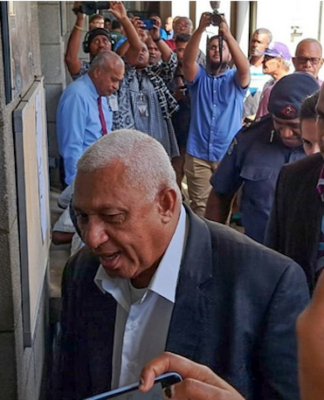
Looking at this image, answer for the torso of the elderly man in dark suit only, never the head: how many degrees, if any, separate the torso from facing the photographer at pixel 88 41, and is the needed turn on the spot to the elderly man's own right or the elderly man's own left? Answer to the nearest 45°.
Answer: approximately 135° to the elderly man's own right

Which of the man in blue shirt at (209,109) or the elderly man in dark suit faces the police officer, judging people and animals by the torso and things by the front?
the man in blue shirt

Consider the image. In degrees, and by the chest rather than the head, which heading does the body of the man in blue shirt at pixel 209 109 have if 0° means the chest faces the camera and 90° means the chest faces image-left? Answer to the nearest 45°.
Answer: approximately 0°

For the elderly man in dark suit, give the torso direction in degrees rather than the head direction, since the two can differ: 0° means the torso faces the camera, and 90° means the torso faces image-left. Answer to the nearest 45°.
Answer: approximately 45°

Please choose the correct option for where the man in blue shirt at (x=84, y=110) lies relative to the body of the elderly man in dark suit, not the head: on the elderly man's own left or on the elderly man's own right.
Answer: on the elderly man's own right

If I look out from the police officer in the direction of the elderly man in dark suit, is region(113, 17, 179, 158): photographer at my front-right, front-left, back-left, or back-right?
back-right

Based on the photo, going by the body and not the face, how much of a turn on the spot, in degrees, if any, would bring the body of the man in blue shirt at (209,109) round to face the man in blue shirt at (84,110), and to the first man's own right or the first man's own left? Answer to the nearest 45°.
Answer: approximately 45° to the first man's own right

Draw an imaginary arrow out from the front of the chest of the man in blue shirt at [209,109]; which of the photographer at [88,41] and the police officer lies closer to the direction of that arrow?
the police officer

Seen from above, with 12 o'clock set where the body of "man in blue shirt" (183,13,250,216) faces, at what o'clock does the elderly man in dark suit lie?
The elderly man in dark suit is roughly at 12 o'clock from the man in blue shirt.
